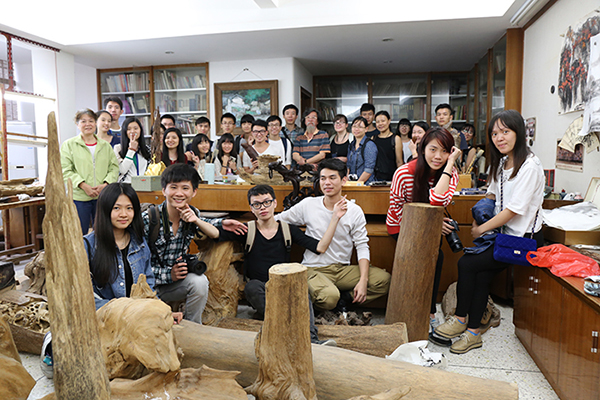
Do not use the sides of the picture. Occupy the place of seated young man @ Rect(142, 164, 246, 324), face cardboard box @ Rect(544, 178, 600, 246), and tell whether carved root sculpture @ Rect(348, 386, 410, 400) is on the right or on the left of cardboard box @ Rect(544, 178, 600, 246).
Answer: right

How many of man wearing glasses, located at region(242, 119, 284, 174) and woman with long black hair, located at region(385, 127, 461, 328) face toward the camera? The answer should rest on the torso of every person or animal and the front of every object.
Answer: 2

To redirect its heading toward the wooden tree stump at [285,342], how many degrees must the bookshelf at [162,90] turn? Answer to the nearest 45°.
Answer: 0° — it already faces it

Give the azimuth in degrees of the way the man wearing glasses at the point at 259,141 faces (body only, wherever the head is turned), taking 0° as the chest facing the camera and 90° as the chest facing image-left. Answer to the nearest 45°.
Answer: approximately 0°

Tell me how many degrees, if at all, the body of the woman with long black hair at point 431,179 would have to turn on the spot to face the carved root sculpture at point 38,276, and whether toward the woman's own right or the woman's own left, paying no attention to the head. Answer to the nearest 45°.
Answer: approximately 90° to the woman's own right

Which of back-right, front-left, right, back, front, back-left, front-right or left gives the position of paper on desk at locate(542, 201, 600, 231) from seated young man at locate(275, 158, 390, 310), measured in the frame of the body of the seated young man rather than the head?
left

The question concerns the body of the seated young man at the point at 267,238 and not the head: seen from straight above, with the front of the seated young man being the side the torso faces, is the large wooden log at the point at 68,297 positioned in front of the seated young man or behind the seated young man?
in front

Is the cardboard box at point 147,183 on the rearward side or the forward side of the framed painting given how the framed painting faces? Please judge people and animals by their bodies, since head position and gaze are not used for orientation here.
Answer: on the forward side

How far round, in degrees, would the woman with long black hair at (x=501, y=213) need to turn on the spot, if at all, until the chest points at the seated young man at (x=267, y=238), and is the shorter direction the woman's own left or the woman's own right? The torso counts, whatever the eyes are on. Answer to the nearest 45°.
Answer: approximately 45° to the woman's own right
